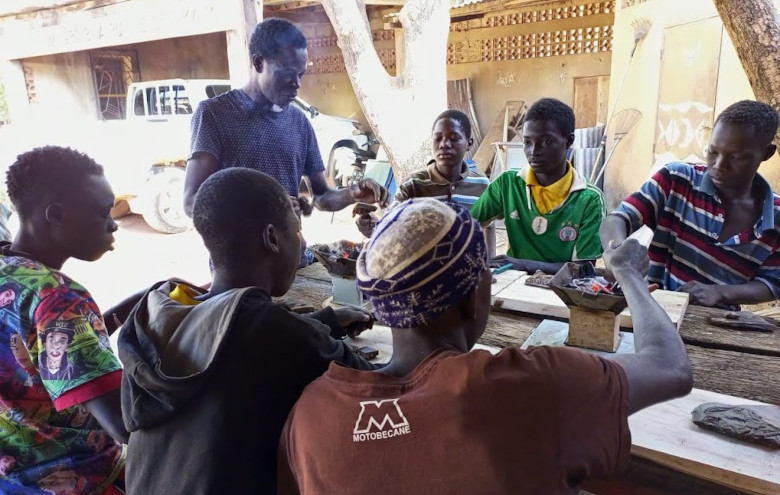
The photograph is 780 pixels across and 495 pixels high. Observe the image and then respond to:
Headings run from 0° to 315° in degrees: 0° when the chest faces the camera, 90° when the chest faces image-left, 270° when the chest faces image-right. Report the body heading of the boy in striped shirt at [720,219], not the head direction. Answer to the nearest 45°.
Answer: approximately 45°

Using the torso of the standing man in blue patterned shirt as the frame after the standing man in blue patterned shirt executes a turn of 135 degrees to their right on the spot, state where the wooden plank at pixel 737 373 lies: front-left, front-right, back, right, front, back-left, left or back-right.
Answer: back-left

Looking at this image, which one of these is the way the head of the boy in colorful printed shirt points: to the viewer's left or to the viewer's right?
to the viewer's right

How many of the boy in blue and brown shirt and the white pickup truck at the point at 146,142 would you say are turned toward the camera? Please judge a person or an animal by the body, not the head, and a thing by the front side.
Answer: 1

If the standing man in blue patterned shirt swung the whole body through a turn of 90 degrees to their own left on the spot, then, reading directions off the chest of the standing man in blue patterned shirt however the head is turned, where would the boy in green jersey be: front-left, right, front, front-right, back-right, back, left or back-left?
front-right

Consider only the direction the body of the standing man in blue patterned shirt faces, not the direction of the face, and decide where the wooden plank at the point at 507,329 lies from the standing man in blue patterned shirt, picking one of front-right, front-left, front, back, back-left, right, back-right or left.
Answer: front

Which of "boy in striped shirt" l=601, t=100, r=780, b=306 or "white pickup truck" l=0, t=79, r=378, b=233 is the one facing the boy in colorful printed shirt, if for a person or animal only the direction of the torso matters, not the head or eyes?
the boy in striped shirt

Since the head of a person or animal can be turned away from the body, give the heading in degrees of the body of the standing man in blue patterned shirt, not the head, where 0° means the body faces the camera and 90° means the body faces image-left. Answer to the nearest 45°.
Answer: approximately 315°

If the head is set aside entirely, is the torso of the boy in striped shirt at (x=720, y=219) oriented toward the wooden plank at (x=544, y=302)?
yes

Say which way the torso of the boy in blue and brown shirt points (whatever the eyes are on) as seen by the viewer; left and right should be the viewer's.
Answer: facing the viewer

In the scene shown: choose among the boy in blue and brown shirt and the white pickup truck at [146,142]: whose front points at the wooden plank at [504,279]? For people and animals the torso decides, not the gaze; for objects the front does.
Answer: the boy in blue and brown shirt

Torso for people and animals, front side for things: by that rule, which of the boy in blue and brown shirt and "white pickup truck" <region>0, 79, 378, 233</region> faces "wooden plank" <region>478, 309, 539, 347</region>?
the boy in blue and brown shirt

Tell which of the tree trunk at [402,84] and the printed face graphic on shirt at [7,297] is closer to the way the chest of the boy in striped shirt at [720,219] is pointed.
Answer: the printed face graphic on shirt

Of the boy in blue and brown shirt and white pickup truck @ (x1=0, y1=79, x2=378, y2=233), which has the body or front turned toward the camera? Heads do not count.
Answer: the boy in blue and brown shirt

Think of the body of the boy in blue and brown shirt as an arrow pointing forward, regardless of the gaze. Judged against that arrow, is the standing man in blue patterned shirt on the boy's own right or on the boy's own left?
on the boy's own right

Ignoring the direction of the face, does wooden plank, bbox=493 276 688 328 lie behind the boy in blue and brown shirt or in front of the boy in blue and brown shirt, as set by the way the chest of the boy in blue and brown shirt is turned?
in front

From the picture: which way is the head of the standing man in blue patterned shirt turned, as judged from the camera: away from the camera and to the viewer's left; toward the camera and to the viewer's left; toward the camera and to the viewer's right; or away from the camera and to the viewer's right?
toward the camera and to the viewer's right
